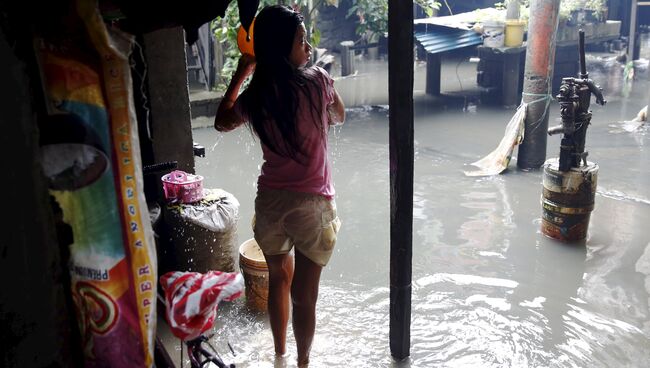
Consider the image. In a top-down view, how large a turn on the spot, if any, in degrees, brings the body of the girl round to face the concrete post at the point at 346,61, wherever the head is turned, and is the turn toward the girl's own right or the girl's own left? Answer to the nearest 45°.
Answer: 0° — they already face it

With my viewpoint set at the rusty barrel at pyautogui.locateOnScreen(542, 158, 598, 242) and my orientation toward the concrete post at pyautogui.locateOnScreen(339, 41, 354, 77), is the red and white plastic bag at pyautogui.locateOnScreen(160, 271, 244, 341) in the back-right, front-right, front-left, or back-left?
back-left

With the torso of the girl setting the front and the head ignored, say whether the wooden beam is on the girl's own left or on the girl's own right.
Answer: on the girl's own right

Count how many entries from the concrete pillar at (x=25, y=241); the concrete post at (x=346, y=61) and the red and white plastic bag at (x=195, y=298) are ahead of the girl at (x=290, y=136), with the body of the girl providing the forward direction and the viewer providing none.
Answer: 1

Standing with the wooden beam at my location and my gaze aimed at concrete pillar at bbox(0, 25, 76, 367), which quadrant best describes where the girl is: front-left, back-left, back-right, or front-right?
front-right

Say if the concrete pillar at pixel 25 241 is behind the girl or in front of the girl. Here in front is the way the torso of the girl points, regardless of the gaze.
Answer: behind

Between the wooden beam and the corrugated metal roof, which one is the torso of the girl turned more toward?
the corrugated metal roof

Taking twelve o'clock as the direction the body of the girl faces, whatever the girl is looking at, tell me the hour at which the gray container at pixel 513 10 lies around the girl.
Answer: The gray container is roughly at 1 o'clock from the girl.

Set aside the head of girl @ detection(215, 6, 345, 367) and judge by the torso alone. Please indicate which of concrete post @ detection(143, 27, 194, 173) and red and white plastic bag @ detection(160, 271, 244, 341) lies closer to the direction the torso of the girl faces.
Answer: the concrete post

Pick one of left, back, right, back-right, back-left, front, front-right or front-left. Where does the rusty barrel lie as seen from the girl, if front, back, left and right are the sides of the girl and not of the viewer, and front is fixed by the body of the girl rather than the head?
front-right

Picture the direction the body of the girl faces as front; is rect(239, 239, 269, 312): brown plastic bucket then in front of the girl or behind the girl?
in front

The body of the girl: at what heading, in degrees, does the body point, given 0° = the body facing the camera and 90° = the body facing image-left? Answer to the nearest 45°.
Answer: approximately 180°

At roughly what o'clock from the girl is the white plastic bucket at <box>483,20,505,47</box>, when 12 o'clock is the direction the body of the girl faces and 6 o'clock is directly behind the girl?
The white plastic bucket is roughly at 1 o'clock from the girl.

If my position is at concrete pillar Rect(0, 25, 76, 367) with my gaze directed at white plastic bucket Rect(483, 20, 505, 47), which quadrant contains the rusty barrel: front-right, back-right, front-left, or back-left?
front-right
